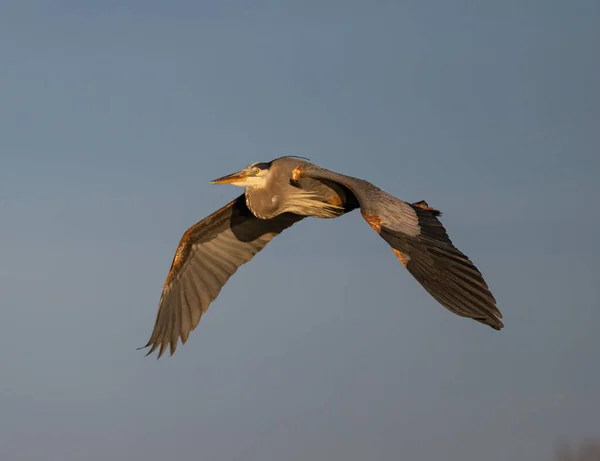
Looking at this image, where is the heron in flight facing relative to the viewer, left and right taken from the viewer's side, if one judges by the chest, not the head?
facing the viewer and to the left of the viewer
